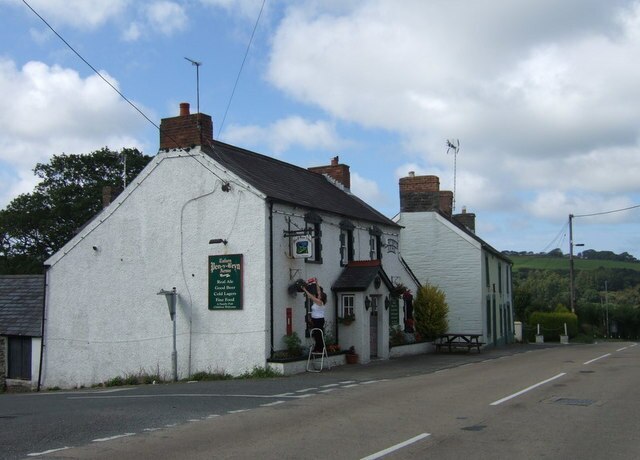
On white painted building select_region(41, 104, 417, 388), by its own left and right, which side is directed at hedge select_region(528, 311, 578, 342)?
left

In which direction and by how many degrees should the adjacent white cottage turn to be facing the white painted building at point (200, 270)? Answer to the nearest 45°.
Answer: approximately 135° to its right

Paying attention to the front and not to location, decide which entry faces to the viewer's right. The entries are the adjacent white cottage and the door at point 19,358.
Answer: the adjacent white cottage

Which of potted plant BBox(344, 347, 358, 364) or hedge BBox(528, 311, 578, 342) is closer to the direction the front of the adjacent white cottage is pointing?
the hedge

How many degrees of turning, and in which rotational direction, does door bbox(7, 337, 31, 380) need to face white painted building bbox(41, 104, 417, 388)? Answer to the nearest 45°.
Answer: approximately 45° to its left

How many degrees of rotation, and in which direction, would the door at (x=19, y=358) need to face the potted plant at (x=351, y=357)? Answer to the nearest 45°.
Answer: approximately 45° to its left

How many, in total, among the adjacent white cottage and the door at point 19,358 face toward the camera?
1

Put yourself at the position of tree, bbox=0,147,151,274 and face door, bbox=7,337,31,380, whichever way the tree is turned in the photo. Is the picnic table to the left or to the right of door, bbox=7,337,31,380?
left

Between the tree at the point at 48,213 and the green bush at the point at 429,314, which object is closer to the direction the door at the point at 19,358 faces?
the green bush

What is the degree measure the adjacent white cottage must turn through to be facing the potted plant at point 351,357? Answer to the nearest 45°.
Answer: approximately 90° to its right

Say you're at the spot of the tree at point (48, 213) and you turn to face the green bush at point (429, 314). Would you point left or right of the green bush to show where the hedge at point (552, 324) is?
left

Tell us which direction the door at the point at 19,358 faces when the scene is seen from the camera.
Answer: facing the viewer

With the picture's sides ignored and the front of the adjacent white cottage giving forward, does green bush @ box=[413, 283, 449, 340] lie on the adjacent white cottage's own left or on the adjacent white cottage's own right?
on the adjacent white cottage's own right

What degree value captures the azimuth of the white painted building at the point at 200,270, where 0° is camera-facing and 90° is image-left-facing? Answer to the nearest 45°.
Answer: approximately 315°

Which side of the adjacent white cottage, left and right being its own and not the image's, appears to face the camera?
right

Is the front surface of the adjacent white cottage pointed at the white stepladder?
no

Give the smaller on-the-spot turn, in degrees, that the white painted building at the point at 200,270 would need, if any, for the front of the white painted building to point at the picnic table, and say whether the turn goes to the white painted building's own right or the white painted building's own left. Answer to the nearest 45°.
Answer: approximately 90° to the white painted building's own left

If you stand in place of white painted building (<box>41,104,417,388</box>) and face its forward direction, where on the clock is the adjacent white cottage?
The adjacent white cottage is roughly at 9 o'clock from the white painted building.
